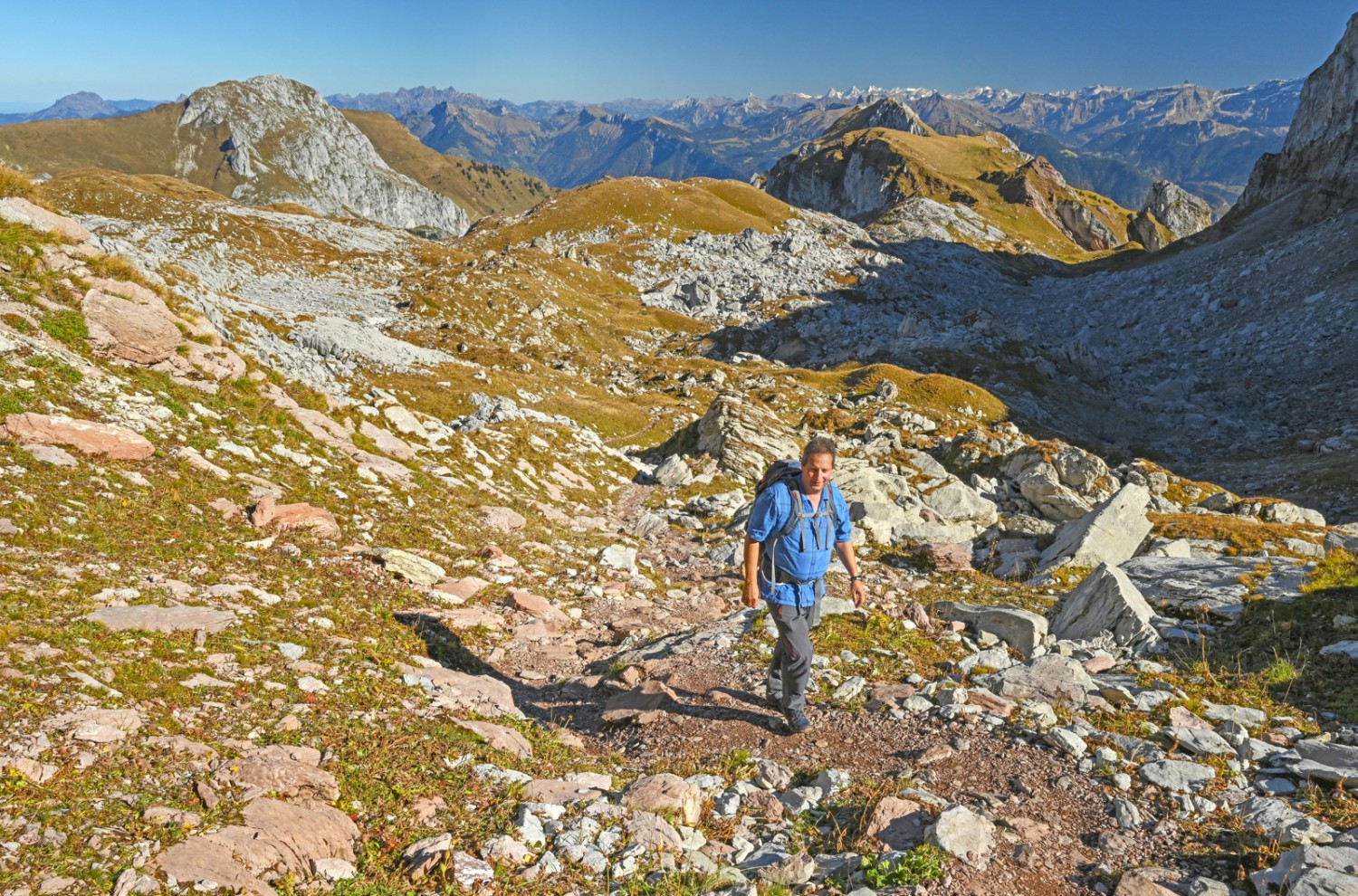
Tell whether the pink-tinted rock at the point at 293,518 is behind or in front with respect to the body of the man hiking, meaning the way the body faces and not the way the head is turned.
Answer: behind

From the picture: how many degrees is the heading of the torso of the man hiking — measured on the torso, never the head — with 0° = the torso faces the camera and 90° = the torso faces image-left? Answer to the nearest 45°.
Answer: approximately 315°

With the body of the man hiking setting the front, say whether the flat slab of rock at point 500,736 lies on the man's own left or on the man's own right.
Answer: on the man's own right

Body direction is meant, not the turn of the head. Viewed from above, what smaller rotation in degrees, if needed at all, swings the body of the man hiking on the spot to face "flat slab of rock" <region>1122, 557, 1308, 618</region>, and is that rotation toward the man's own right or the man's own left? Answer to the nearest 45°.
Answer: approximately 90° to the man's own left

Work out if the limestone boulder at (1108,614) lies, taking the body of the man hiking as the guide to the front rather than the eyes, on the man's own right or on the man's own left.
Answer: on the man's own left

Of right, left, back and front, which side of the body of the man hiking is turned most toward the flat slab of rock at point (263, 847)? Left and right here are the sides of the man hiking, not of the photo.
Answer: right

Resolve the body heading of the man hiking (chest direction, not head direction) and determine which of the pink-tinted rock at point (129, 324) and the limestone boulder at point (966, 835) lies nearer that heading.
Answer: the limestone boulder

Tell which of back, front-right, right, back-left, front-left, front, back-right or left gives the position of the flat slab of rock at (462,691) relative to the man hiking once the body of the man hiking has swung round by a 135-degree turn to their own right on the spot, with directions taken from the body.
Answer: front

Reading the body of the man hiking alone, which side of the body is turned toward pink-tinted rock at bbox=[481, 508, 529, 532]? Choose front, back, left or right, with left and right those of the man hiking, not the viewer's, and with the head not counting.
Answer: back

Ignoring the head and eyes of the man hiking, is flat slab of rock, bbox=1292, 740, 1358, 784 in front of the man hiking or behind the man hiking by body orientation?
in front

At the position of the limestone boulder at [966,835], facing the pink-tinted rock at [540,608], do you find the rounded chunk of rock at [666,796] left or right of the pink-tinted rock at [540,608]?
left

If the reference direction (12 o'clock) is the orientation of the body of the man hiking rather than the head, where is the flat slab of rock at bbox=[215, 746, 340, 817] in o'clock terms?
The flat slab of rock is roughly at 3 o'clock from the man hiking.
